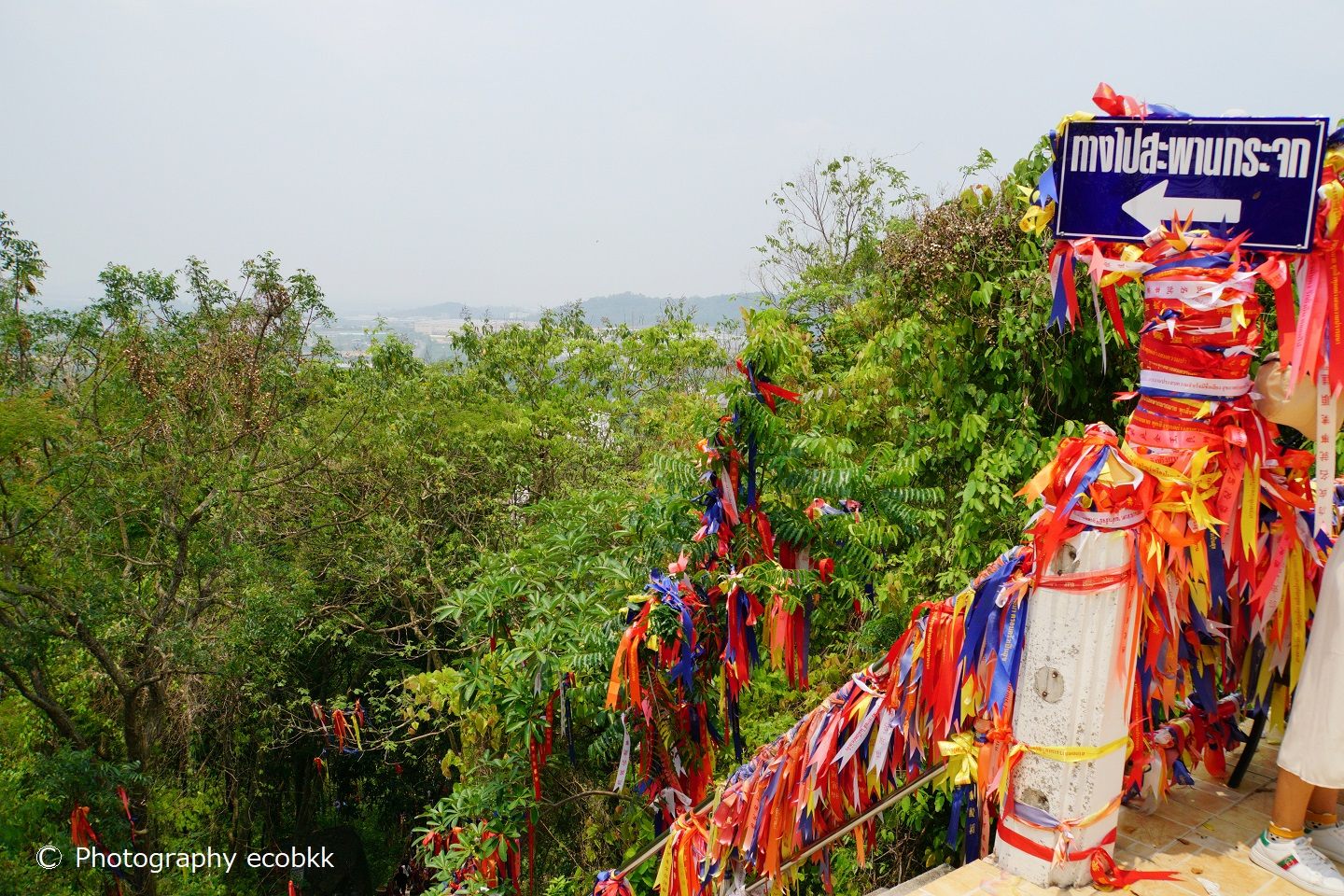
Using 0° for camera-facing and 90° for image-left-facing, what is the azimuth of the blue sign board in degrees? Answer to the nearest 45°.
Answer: approximately 0°
